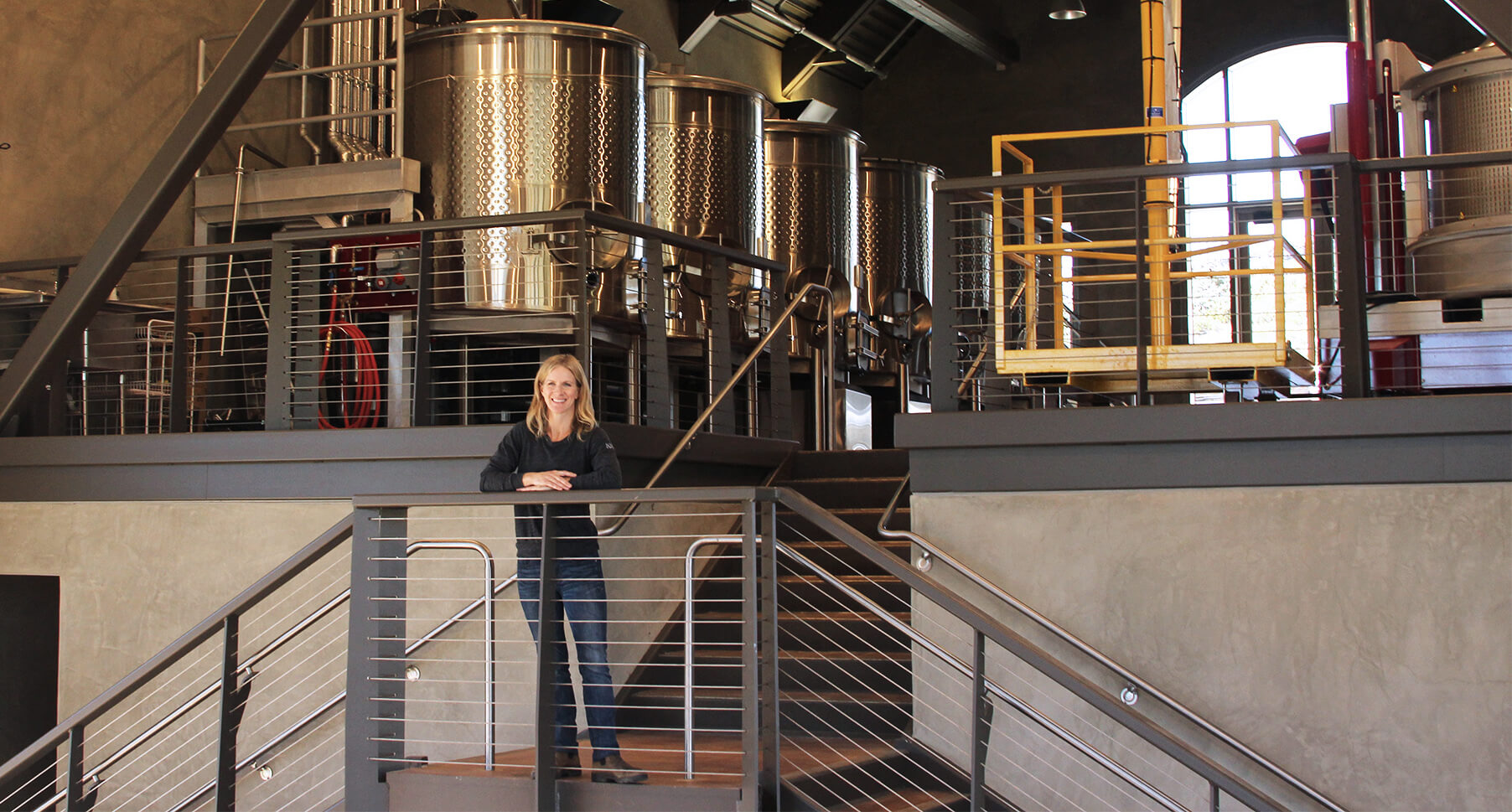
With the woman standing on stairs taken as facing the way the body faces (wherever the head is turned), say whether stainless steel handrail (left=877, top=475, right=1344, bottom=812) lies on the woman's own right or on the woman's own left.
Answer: on the woman's own left

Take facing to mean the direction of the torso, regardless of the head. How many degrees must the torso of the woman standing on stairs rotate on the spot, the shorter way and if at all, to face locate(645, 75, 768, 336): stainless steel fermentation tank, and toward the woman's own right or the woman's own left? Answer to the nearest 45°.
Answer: approximately 180°

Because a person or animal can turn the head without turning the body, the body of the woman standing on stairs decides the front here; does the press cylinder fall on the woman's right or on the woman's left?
on the woman's left

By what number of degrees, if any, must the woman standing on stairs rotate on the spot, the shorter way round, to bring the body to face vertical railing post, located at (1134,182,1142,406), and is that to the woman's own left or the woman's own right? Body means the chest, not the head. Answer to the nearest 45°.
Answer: approximately 90° to the woman's own left

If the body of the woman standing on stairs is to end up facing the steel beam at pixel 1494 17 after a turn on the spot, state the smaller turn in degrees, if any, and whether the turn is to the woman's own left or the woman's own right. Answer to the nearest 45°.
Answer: approximately 90° to the woman's own left

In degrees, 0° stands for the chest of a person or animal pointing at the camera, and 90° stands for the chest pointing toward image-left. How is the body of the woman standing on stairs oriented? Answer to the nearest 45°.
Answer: approximately 0°

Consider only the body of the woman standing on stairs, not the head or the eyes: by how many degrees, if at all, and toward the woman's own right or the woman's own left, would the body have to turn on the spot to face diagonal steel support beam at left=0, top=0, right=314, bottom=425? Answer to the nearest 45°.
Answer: approximately 135° to the woman's own right
